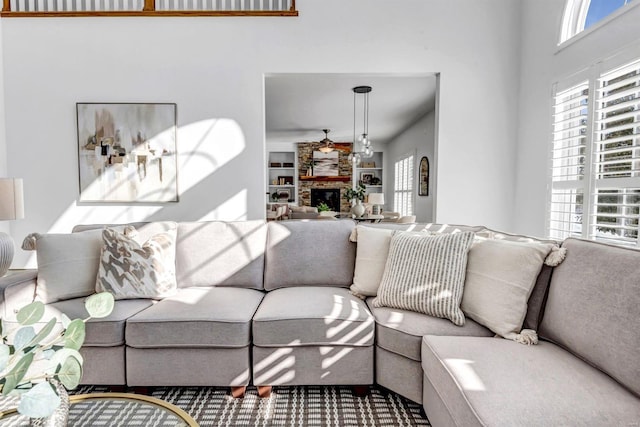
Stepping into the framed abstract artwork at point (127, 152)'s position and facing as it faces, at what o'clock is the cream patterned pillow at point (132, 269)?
The cream patterned pillow is roughly at 12 o'clock from the framed abstract artwork.

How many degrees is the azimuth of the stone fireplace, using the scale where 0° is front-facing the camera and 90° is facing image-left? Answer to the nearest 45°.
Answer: approximately 0°

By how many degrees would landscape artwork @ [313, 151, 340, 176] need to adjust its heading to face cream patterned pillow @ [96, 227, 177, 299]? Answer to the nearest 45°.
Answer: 0° — it already faces it

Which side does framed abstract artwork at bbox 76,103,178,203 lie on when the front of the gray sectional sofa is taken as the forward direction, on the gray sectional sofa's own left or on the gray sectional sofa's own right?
on the gray sectional sofa's own right

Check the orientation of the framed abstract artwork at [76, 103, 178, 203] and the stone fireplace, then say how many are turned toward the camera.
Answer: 2

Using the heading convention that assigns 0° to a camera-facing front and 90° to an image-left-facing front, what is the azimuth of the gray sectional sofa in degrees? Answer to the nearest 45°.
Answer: approximately 0°

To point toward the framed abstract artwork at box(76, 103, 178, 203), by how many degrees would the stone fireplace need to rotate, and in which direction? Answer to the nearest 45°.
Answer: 0° — it already faces it

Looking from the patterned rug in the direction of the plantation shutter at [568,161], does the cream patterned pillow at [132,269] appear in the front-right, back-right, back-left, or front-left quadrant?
back-left

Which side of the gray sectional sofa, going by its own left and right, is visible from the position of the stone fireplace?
back

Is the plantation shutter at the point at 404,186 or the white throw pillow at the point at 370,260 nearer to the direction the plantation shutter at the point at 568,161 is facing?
the white throw pillow

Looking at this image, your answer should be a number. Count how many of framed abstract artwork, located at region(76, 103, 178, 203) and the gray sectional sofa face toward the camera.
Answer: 2
